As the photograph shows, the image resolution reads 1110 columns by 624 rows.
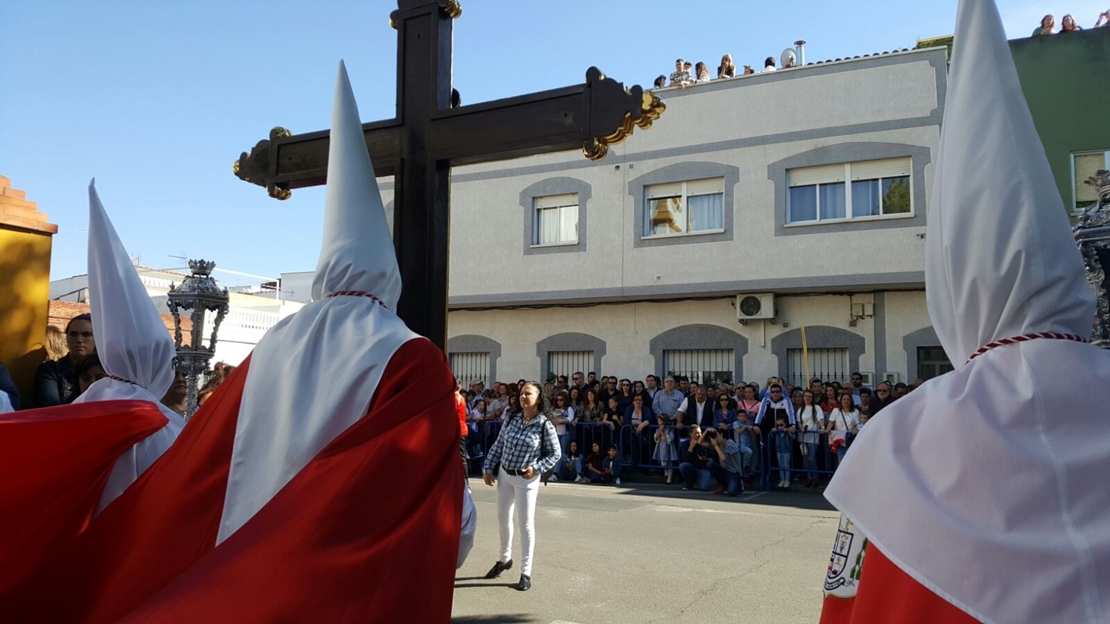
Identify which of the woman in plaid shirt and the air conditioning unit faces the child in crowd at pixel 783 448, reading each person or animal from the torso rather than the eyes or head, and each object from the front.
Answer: the air conditioning unit

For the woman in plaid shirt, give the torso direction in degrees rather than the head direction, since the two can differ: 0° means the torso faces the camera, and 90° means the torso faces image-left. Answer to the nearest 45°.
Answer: approximately 45°

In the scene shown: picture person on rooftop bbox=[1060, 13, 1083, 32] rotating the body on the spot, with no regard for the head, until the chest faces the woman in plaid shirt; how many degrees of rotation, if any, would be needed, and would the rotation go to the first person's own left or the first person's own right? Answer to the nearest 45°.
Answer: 0° — they already face them

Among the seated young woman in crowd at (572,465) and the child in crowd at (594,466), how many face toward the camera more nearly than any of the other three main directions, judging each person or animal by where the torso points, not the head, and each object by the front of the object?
2

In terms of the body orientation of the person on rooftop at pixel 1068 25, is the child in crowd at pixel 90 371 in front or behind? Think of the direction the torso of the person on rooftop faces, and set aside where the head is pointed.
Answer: in front

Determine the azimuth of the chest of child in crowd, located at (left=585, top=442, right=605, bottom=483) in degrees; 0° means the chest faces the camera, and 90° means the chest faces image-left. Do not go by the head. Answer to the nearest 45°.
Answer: approximately 0°

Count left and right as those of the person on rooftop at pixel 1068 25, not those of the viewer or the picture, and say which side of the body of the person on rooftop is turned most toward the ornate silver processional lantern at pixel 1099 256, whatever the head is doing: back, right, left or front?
front

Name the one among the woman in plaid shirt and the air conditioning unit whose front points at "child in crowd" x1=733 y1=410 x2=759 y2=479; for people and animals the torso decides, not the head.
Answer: the air conditioning unit
